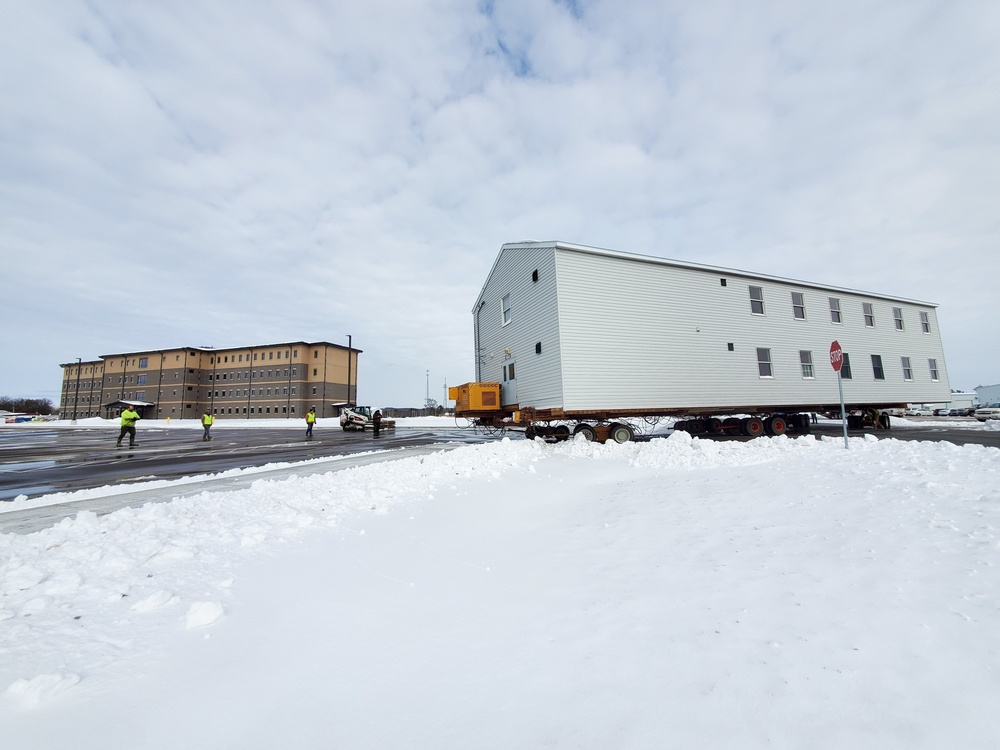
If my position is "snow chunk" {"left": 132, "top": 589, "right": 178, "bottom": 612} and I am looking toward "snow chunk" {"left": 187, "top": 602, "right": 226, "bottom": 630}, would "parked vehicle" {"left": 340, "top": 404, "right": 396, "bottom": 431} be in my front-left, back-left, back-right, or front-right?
back-left

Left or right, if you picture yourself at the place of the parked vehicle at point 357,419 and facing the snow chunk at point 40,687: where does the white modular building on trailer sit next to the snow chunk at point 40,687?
left
